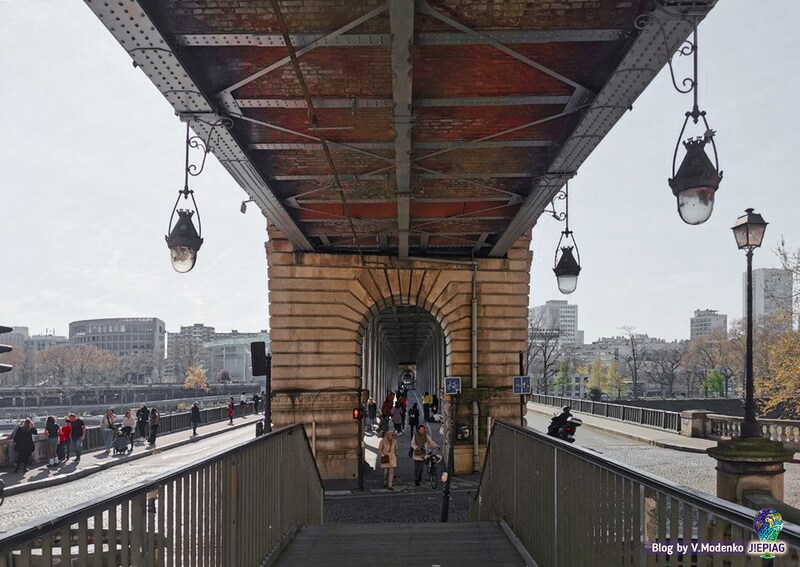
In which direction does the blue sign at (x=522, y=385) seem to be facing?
toward the camera

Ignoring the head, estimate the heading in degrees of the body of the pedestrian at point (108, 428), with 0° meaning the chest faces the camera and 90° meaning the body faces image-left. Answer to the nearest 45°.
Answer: approximately 0°

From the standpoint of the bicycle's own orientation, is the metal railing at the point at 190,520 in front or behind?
in front

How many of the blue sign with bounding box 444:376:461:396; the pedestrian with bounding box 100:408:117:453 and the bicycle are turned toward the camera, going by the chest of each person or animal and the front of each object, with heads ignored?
3

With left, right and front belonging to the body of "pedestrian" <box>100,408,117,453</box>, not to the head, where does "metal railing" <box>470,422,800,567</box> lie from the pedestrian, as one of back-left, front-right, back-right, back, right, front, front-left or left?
front

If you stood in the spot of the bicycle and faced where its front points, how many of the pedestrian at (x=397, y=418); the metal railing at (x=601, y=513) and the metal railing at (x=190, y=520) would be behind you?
1

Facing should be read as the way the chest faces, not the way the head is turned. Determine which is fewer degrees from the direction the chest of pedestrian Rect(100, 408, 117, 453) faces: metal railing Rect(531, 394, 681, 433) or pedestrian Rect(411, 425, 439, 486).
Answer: the pedestrian

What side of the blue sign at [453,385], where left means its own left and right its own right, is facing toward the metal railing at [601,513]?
front

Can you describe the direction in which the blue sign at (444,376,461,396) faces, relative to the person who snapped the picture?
facing the viewer
